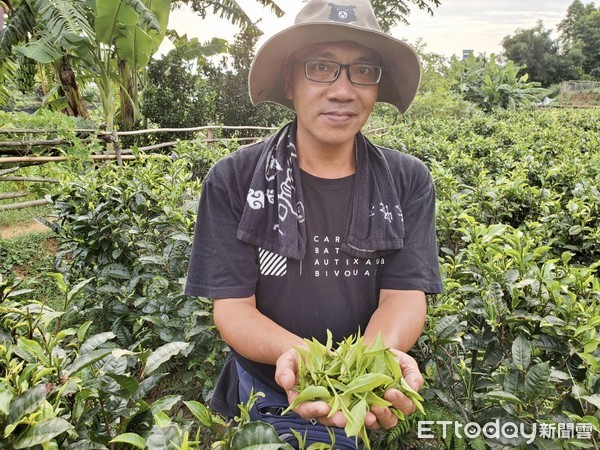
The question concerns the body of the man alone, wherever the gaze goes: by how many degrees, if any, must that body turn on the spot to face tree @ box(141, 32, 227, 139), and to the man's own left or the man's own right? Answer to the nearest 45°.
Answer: approximately 180°

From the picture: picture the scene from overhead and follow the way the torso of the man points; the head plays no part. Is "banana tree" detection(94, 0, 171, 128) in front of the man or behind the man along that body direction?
behind

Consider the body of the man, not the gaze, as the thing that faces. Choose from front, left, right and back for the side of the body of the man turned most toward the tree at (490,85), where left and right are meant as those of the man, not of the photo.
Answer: back

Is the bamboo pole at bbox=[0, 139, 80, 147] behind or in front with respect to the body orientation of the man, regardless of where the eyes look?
behind

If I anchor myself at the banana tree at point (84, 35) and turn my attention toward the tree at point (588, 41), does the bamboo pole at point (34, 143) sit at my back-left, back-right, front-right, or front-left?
back-right

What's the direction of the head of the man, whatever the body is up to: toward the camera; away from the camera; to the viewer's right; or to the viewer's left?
toward the camera

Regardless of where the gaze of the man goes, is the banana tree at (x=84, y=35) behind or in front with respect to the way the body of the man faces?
behind

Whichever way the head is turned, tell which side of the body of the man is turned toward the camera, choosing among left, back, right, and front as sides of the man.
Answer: front

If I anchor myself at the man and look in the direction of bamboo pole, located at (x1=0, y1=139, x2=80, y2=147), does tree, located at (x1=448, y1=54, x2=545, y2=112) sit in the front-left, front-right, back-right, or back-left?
front-right

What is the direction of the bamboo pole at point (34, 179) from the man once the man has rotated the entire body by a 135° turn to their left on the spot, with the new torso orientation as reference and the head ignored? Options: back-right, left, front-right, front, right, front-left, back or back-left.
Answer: left

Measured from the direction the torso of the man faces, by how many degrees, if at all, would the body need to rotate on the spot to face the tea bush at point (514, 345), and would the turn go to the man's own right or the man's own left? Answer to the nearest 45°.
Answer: approximately 90° to the man's own left

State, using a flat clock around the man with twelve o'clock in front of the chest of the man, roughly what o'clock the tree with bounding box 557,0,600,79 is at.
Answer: The tree is roughly at 7 o'clock from the man.

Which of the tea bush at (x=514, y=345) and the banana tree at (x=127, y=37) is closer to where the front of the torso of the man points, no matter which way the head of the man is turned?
the tea bush
